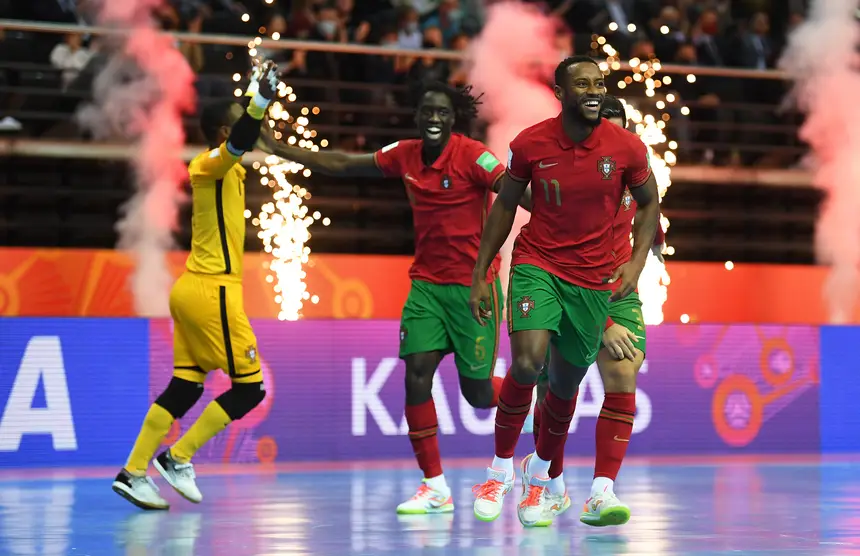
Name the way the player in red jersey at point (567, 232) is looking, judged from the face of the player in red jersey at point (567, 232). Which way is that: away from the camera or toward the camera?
toward the camera

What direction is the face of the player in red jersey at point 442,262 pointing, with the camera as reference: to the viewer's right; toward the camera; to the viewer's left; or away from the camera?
toward the camera

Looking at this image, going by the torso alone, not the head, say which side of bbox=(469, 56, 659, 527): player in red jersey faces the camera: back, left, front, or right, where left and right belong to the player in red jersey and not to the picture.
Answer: front

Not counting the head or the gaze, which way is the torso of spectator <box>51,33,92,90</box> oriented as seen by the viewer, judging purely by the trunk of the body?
toward the camera

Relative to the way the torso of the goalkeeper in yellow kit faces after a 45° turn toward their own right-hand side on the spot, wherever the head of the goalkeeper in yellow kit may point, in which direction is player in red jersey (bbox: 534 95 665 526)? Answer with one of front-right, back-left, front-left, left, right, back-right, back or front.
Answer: front

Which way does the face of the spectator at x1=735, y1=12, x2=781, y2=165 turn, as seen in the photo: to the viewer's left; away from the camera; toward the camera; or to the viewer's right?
toward the camera

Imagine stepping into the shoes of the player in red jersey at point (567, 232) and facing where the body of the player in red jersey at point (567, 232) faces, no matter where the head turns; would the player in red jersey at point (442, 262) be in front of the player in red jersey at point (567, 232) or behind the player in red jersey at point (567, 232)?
behind

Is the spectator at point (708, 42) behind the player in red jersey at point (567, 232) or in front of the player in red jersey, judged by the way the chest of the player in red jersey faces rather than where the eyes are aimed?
behind

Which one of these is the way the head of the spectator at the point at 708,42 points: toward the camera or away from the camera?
toward the camera

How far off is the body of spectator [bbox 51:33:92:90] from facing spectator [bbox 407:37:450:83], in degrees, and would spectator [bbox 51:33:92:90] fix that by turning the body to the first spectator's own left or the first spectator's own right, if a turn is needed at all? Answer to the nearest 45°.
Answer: approximately 90° to the first spectator's own left

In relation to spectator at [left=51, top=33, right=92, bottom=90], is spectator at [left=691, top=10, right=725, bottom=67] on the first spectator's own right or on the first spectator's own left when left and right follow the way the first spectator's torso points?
on the first spectator's own left
